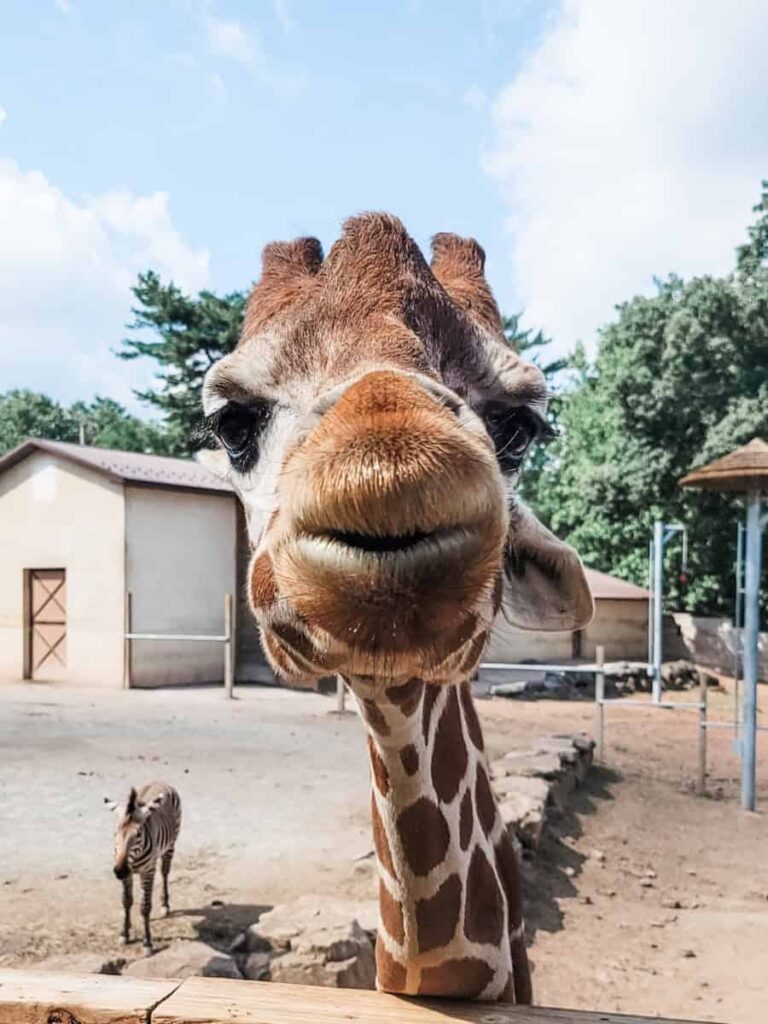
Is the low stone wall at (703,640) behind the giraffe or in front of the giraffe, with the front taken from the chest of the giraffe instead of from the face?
behind

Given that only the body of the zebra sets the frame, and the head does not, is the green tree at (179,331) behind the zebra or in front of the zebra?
behind

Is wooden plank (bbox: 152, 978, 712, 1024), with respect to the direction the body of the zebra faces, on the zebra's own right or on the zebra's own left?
on the zebra's own left

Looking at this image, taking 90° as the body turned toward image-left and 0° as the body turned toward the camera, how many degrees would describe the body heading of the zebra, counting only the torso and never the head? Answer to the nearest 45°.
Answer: approximately 45°

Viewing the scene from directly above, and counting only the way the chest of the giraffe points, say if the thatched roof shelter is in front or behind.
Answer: behind

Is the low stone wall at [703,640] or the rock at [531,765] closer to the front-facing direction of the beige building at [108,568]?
the rock

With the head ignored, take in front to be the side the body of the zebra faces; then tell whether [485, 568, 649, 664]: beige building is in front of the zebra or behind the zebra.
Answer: behind

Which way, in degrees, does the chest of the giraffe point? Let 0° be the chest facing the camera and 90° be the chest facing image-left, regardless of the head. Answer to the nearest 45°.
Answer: approximately 0°

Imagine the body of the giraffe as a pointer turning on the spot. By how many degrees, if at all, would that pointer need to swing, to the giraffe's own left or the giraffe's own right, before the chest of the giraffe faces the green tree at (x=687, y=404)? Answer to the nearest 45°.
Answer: approximately 180°
